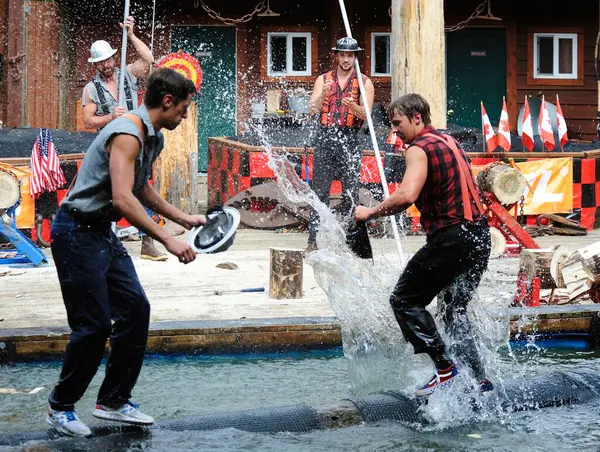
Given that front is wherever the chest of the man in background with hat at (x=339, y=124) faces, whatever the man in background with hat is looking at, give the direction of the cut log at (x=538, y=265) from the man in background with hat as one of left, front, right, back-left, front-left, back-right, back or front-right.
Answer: front-left

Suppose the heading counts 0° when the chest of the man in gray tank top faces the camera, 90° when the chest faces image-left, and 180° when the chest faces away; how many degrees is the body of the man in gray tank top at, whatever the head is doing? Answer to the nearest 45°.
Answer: approximately 270°

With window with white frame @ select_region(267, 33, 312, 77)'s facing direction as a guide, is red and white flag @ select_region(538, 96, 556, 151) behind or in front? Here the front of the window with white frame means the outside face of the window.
in front

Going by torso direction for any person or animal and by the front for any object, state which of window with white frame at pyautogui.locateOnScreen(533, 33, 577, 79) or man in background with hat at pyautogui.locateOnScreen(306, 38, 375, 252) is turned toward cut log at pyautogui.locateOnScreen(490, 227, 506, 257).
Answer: the window with white frame

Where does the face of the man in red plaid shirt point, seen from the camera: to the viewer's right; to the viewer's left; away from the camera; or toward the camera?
to the viewer's left

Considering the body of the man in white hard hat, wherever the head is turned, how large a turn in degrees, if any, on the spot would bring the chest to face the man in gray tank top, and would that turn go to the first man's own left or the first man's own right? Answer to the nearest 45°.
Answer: approximately 45° to the first man's own right

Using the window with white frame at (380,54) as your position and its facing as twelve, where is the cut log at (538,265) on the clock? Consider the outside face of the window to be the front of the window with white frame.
The cut log is roughly at 12 o'clock from the window with white frame.

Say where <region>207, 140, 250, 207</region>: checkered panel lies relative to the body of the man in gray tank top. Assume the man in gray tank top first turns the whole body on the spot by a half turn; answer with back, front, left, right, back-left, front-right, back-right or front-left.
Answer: right

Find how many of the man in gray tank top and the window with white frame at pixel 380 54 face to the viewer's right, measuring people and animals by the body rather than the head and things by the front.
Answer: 1

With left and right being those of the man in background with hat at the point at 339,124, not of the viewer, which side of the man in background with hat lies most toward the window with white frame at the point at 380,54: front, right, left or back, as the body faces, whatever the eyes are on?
back

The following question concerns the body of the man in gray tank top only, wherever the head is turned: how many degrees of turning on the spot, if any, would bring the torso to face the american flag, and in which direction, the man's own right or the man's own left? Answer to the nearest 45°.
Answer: approximately 90° to the man's own left

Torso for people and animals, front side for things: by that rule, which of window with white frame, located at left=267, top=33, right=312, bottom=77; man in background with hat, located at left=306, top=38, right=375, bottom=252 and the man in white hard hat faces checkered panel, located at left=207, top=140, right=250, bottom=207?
the window with white frame

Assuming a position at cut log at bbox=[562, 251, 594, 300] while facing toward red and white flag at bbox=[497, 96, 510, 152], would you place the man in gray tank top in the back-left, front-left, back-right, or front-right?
back-left

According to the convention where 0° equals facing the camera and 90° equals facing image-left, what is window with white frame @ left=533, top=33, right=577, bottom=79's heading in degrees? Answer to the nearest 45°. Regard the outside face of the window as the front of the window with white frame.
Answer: approximately 0°

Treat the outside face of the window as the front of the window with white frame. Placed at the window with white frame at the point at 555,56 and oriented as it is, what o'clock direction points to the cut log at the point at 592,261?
The cut log is roughly at 12 o'clock from the window with white frame.

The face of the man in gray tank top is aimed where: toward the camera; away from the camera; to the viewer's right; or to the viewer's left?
to the viewer's right

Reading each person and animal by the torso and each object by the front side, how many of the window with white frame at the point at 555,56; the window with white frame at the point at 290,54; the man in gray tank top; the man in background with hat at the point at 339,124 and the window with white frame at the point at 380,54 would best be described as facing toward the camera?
4
